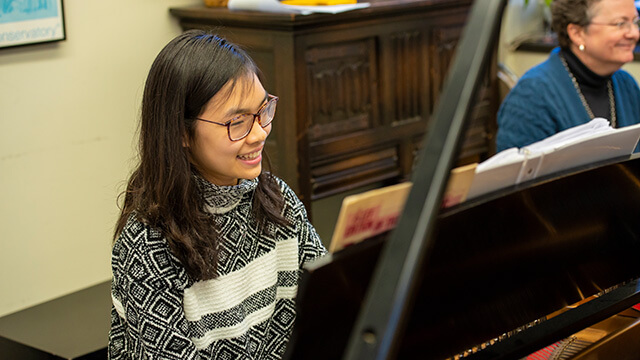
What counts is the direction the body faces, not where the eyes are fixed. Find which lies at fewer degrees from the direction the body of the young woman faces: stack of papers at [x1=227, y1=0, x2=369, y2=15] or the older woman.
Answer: the older woman

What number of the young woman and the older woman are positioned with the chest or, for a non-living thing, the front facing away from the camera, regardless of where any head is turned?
0

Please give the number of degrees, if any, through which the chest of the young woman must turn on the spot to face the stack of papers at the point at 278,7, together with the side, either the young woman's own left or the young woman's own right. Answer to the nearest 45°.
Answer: approximately 135° to the young woman's own left

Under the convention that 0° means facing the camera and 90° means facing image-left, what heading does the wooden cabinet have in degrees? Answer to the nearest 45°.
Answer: approximately 315°

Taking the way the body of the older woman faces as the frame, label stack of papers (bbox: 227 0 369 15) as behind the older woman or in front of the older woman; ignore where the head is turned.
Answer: behind

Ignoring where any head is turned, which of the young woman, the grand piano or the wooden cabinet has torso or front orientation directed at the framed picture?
the grand piano

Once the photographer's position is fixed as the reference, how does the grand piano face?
facing away from the viewer and to the left of the viewer

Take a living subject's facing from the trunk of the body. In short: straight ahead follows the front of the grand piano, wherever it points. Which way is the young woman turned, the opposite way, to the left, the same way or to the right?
the opposite way

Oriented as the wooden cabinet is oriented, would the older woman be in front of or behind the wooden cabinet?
in front

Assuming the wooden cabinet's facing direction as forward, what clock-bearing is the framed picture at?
The framed picture is roughly at 4 o'clock from the wooden cabinet.

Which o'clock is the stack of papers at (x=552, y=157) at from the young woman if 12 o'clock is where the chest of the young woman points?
The stack of papers is roughly at 11 o'clock from the young woman.

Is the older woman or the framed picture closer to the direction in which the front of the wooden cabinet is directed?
the older woman

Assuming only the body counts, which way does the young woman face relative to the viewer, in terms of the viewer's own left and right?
facing the viewer and to the right of the viewer

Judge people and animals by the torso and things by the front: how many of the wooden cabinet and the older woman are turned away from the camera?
0
